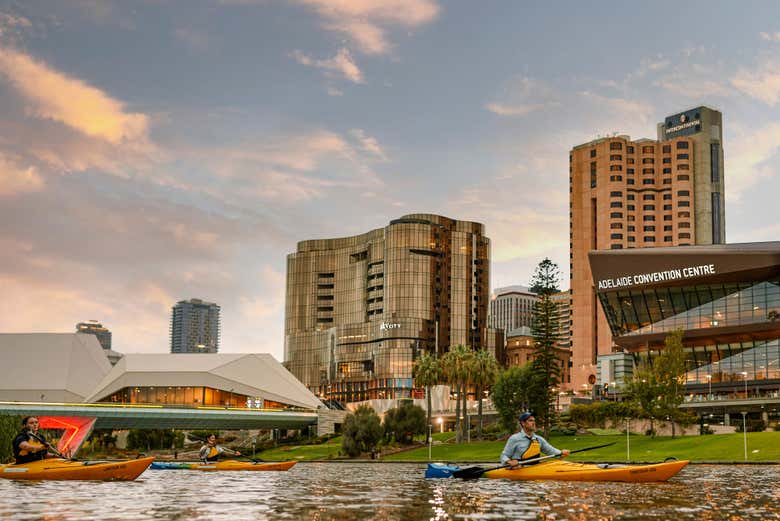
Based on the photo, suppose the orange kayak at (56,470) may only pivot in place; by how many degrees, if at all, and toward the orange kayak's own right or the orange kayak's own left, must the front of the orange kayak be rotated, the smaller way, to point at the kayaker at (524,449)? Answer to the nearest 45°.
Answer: approximately 45° to the orange kayak's own right

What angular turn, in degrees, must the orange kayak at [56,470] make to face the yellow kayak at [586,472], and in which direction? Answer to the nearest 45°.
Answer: approximately 45° to its right

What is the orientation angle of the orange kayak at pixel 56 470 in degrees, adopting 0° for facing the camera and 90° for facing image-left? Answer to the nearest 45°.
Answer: approximately 270°
